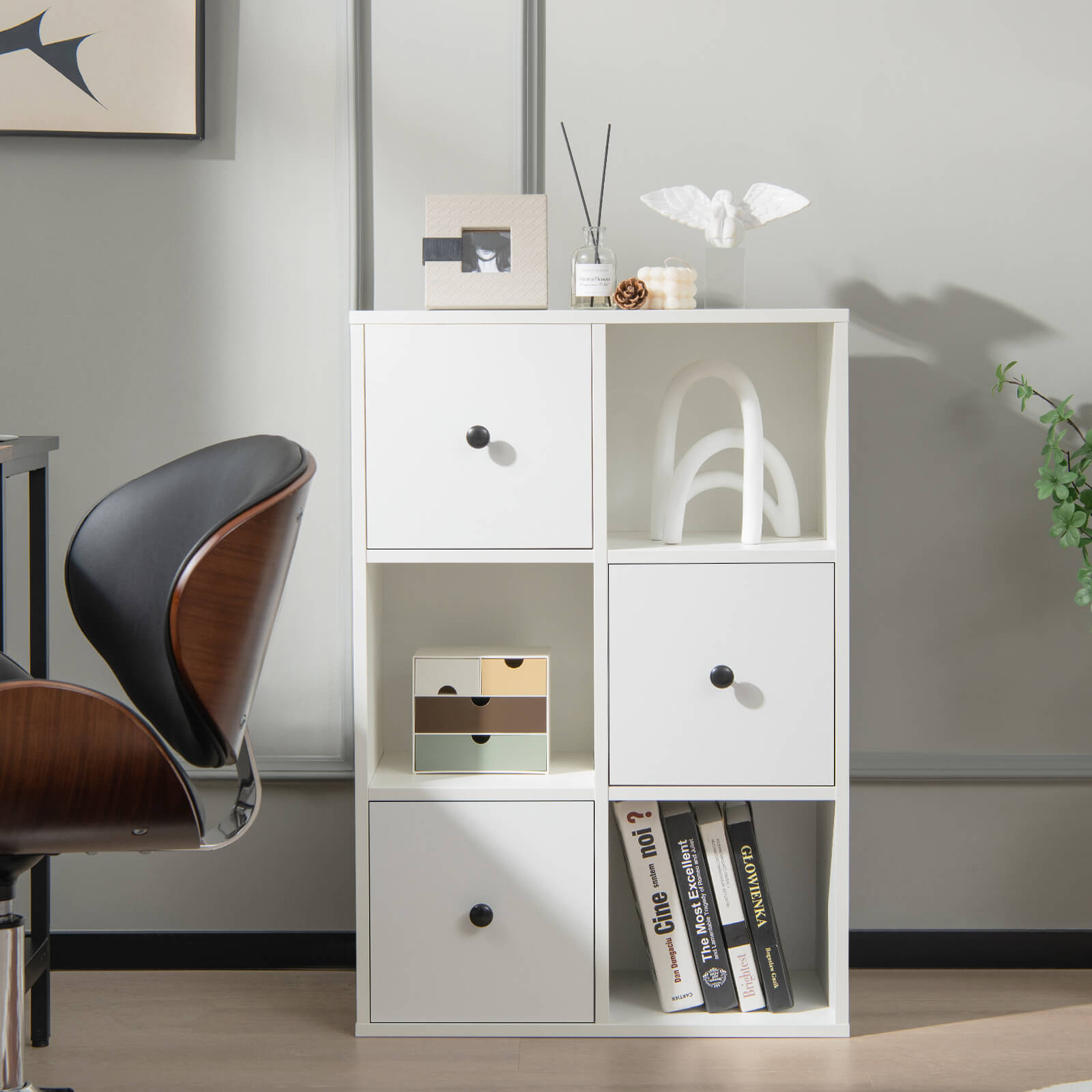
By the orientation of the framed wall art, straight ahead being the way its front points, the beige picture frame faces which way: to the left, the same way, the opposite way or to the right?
the same way

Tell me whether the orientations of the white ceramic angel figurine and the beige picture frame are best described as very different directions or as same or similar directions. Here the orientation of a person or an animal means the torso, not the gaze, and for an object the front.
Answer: same or similar directions

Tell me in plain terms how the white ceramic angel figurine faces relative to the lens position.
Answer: facing the viewer

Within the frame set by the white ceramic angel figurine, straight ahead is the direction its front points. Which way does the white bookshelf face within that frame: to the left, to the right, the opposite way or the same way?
the same way

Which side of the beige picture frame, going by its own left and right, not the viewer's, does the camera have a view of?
front
